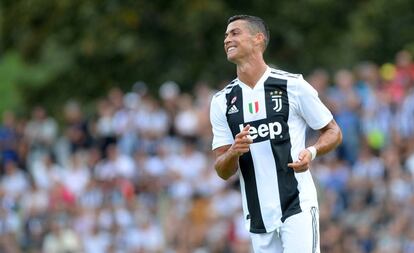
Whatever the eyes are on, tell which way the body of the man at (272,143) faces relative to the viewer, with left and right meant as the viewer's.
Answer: facing the viewer and to the left of the viewer

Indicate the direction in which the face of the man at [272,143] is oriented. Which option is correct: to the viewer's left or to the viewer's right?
to the viewer's left
